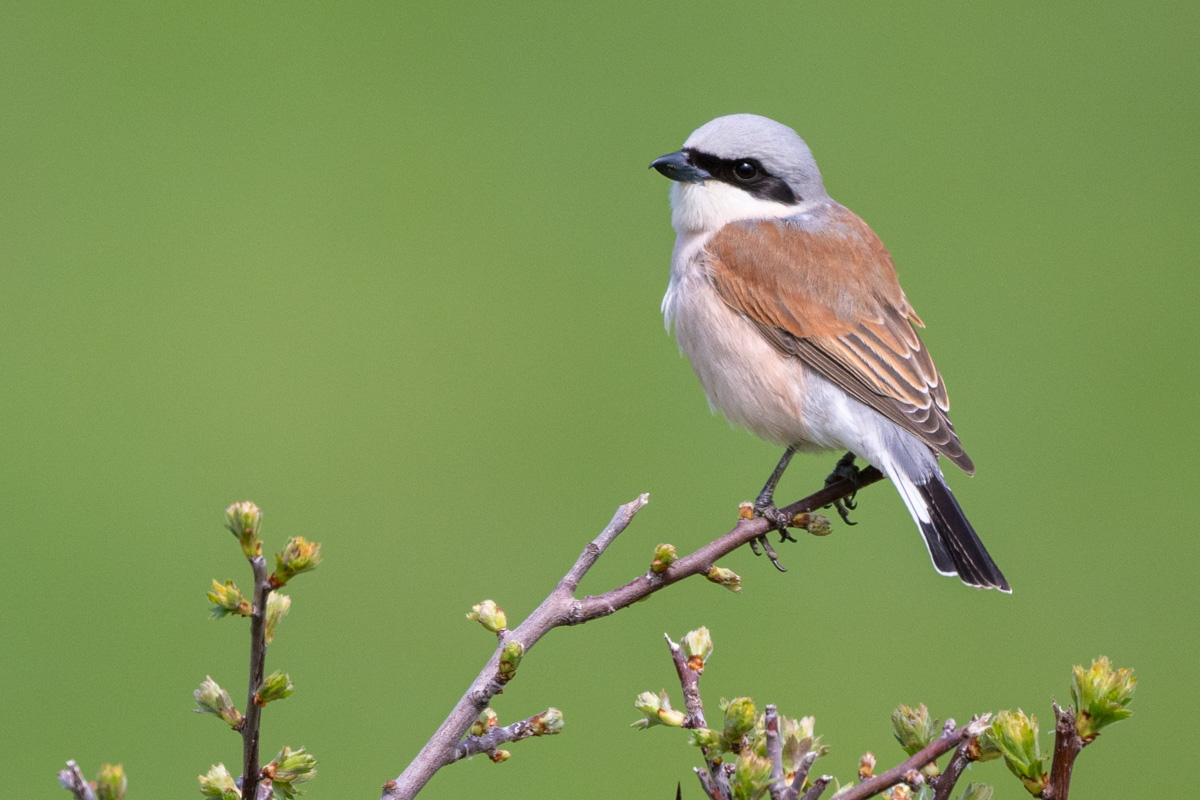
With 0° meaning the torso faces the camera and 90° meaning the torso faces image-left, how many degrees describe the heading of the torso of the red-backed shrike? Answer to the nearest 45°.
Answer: approximately 90°

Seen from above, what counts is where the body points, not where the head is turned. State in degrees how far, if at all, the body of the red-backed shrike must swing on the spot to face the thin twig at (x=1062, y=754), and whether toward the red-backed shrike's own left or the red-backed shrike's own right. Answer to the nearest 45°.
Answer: approximately 90° to the red-backed shrike's own left

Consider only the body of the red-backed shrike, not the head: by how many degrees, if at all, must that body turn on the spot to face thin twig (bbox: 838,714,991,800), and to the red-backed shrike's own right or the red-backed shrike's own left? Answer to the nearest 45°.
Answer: approximately 90° to the red-backed shrike's own left
